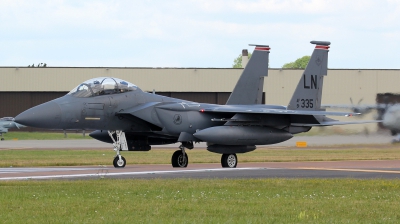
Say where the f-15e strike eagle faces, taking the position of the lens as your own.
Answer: facing the viewer and to the left of the viewer

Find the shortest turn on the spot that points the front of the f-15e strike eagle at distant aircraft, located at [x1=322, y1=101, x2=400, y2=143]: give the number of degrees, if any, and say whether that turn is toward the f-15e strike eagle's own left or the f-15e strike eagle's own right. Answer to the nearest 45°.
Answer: approximately 180°
